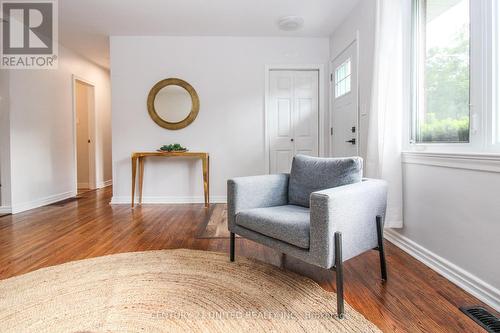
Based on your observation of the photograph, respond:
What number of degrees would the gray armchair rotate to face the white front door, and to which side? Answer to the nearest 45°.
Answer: approximately 135° to its right

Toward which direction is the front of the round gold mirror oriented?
toward the camera

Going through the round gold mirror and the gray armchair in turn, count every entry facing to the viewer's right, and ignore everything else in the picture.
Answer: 0

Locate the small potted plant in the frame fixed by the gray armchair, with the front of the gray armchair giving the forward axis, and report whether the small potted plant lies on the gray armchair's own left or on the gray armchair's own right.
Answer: on the gray armchair's own right

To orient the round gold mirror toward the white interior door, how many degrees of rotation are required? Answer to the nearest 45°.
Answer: approximately 90° to its left

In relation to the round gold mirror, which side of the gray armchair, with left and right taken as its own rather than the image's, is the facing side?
right

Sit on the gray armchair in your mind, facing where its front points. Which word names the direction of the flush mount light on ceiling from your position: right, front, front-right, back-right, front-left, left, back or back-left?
back-right

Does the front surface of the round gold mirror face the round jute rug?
yes

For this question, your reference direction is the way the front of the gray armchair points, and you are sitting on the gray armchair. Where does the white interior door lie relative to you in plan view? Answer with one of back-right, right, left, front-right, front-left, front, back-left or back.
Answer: back-right
